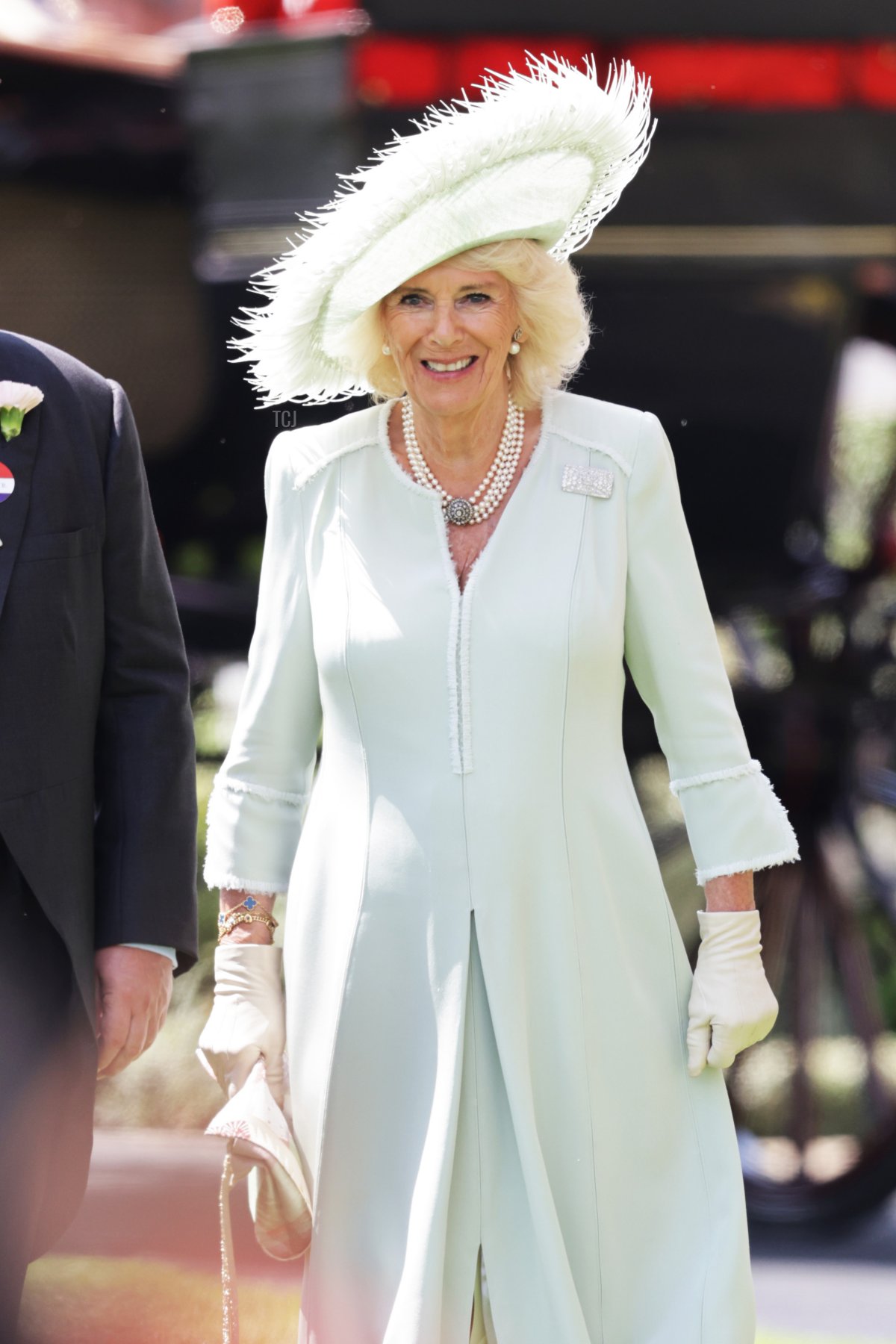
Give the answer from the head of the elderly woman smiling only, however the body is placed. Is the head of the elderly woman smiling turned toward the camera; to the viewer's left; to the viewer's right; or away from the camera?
toward the camera

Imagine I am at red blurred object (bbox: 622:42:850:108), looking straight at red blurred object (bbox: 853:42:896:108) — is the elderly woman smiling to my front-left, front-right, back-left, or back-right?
back-right

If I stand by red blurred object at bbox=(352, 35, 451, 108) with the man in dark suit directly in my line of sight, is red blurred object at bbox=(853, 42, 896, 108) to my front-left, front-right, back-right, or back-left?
back-left

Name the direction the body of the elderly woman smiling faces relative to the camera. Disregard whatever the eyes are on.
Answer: toward the camera

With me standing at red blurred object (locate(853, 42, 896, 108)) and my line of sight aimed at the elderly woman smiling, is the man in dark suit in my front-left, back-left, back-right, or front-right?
front-right
